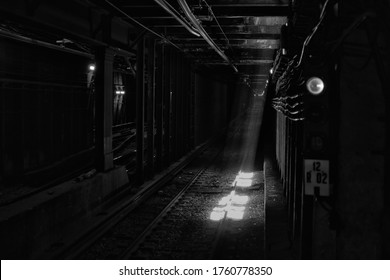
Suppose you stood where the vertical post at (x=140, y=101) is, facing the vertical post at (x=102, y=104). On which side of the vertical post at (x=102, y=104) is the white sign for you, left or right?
left

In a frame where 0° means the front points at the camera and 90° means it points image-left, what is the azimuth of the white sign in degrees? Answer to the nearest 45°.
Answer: approximately 0°

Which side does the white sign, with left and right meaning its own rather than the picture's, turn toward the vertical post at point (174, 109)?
back

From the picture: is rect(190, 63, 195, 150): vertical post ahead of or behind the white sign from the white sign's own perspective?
behind

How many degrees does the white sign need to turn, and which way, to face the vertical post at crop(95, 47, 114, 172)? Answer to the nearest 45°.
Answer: approximately 135° to its right

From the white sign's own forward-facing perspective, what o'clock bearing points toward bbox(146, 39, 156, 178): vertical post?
The vertical post is roughly at 5 o'clock from the white sign.
